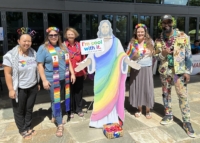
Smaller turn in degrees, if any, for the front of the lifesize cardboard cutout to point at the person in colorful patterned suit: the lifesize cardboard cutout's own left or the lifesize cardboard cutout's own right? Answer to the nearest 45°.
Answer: approximately 90° to the lifesize cardboard cutout's own left

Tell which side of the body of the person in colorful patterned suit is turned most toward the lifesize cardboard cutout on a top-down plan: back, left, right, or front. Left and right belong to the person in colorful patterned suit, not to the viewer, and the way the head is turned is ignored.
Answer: right

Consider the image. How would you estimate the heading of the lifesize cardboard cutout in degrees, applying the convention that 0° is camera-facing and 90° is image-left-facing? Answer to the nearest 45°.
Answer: approximately 0°

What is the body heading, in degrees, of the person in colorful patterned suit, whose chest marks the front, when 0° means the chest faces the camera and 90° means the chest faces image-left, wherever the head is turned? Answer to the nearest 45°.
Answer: approximately 0°

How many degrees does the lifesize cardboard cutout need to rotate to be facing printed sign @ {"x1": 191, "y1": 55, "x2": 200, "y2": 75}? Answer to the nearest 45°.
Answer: approximately 135° to its left

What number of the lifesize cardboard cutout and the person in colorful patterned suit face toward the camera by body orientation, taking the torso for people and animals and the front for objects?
2
